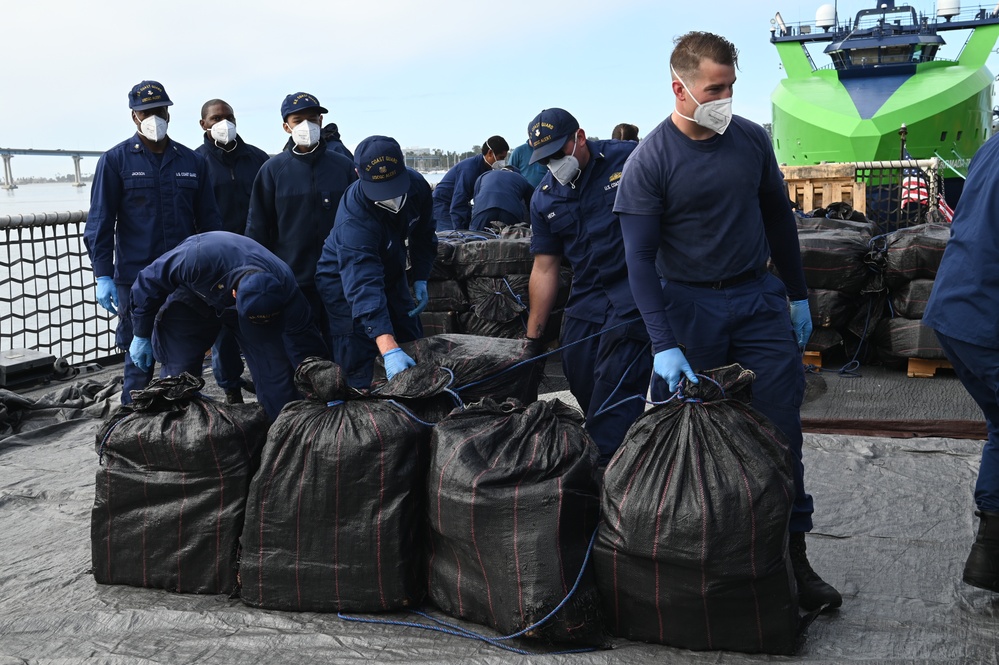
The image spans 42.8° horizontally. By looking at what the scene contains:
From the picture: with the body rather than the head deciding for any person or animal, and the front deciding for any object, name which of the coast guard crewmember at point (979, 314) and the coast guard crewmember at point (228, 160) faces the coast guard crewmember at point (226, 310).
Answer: the coast guard crewmember at point (228, 160)

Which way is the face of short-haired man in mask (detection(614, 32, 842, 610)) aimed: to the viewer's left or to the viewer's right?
to the viewer's right

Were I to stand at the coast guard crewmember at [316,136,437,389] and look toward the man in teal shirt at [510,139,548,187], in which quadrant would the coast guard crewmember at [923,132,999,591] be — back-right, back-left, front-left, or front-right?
back-right

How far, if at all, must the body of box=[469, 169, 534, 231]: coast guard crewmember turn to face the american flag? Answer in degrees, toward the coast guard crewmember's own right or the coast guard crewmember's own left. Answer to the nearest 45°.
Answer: approximately 90° to the coast guard crewmember's own right

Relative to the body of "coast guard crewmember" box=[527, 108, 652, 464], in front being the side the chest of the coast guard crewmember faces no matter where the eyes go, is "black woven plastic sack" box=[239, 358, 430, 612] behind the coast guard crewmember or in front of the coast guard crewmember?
in front

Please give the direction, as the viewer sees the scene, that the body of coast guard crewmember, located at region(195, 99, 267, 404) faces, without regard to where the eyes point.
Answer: toward the camera

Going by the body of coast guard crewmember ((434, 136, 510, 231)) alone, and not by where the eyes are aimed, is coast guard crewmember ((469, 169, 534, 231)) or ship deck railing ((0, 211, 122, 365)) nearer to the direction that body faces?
the coast guard crewmember

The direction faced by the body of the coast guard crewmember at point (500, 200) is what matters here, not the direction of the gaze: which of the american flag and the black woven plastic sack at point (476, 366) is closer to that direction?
the american flag

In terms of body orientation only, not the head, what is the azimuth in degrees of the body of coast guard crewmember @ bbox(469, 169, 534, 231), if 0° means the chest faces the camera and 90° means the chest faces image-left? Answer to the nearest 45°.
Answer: approximately 180°

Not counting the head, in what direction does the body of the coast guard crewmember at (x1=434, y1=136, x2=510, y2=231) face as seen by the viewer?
to the viewer's right

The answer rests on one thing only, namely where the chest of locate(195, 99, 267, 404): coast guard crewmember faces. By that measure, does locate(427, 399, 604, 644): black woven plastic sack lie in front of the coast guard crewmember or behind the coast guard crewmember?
in front
